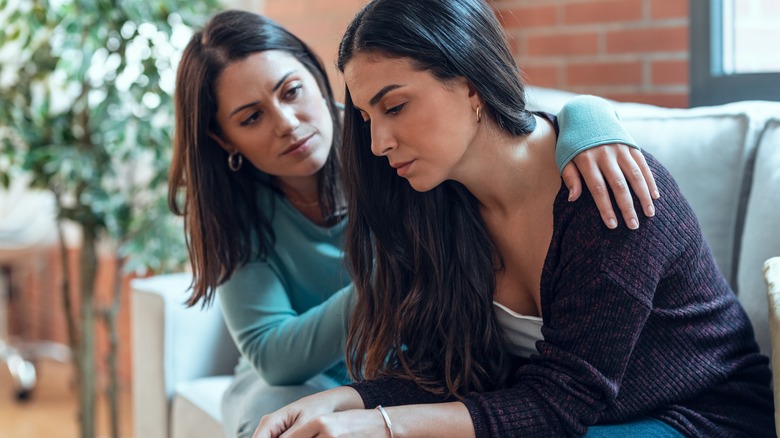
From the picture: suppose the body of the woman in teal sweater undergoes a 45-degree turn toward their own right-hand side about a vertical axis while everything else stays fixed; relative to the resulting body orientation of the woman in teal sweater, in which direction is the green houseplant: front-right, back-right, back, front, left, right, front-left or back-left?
back-right

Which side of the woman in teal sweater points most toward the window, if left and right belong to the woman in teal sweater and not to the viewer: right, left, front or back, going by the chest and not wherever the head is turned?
left

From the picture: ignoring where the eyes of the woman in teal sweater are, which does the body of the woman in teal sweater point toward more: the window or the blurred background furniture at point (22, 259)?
the window

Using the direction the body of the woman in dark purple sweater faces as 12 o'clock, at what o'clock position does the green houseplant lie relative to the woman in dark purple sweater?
The green houseplant is roughly at 3 o'clock from the woman in dark purple sweater.

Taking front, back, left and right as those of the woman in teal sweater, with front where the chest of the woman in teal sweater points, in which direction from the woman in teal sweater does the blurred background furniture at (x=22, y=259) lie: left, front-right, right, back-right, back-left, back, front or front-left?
back

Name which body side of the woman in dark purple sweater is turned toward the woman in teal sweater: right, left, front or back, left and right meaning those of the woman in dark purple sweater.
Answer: right

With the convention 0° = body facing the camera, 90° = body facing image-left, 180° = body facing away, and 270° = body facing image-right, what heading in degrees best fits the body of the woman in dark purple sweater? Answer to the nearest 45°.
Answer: approximately 45°

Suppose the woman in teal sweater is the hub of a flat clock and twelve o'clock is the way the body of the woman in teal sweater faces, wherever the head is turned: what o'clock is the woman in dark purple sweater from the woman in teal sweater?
The woman in dark purple sweater is roughly at 12 o'clock from the woman in teal sweater.
